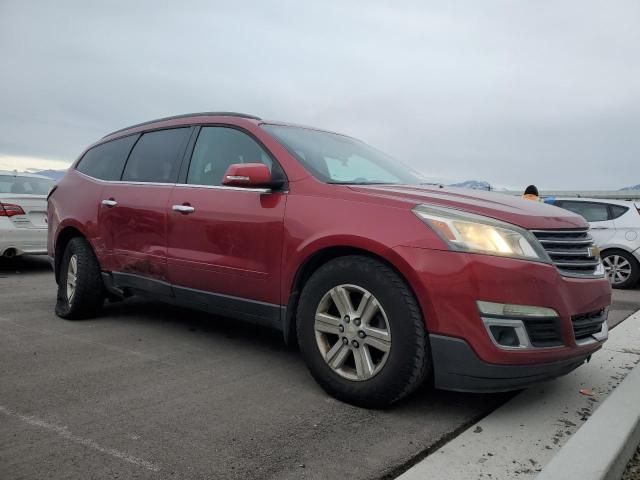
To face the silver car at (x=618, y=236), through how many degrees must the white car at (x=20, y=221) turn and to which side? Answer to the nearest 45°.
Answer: approximately 135° to its right

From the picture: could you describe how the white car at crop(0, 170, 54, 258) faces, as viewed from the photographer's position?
facing away from the viewer and to the left of the viewer

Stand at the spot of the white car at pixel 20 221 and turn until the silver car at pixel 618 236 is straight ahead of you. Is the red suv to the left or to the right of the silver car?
right

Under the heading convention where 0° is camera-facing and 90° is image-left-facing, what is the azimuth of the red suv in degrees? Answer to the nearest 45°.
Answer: approximately 315°

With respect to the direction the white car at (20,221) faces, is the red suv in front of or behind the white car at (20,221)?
behind

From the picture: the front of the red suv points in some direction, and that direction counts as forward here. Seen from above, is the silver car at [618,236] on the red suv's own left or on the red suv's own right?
on the red suv's own left

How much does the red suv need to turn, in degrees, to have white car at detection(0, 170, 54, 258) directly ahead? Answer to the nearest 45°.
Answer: approximately 180°
